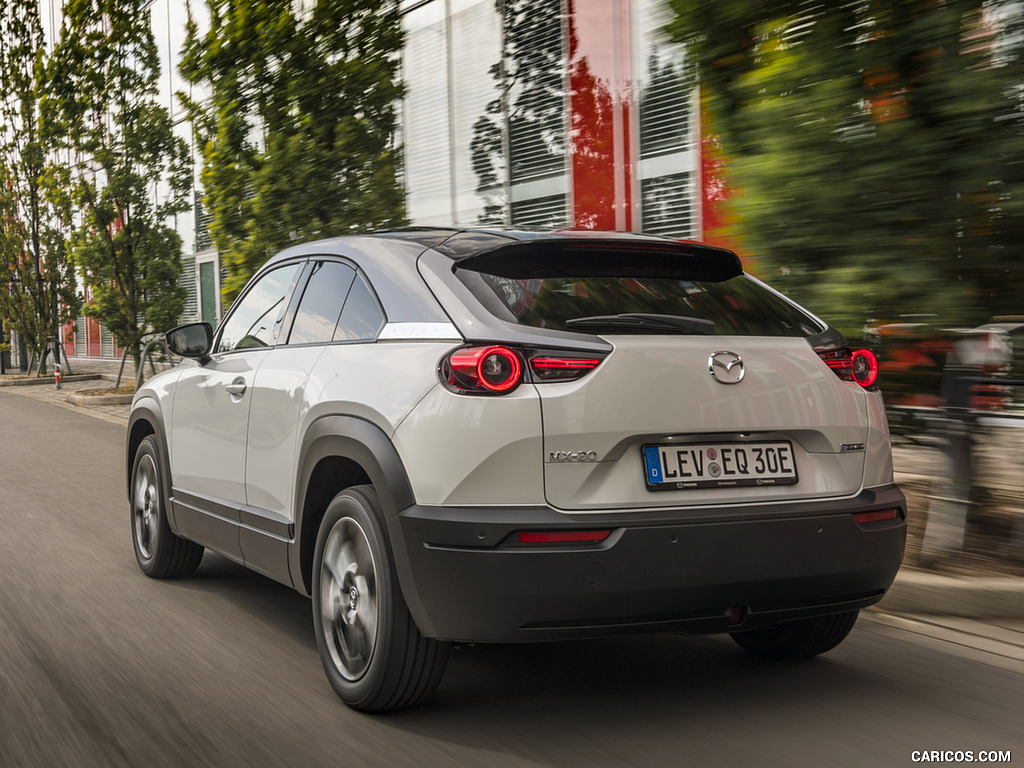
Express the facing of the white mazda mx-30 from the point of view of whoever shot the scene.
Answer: facing away from the viewer and to the left of the viewer

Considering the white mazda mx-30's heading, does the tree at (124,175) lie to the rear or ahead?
ahead

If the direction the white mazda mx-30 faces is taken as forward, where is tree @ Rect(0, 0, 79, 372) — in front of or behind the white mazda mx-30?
in front
